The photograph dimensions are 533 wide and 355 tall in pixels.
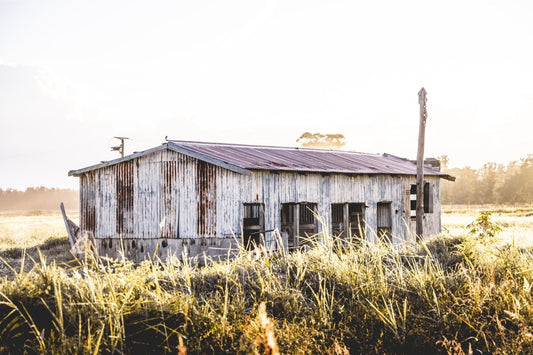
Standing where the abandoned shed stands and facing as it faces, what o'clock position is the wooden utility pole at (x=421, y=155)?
The wooden utility pole is roughly at 10 o'clock from the abandoned shed.

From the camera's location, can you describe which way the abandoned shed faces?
facing the viewer and to the right of the viewer
